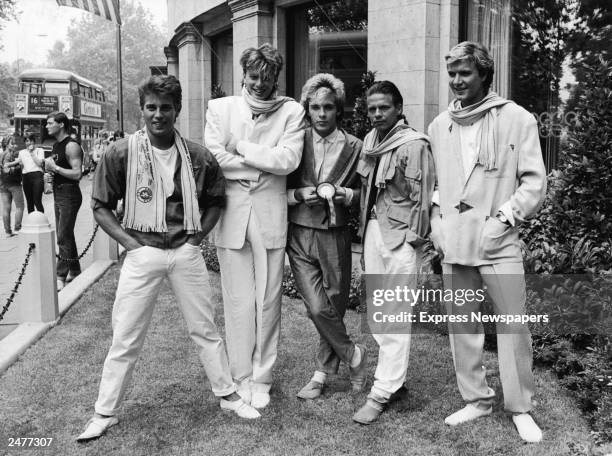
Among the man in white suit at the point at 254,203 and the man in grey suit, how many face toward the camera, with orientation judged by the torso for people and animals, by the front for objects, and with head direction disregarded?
2

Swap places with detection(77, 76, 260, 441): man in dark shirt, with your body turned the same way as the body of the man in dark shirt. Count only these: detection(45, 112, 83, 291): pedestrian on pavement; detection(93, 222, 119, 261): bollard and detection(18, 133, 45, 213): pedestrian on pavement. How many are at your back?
3

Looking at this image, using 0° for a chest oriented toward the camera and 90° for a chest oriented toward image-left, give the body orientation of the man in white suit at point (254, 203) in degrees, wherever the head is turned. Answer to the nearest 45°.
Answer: approximately 0°

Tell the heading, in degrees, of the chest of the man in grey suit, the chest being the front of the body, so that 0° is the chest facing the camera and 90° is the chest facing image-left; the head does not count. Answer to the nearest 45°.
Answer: approximately 0°

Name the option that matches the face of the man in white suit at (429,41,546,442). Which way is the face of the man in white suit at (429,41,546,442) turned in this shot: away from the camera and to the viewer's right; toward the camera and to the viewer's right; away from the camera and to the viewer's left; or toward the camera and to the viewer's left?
toward the camera and to the viewer's left

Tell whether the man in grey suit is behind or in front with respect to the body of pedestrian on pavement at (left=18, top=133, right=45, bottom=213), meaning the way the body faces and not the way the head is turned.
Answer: in front

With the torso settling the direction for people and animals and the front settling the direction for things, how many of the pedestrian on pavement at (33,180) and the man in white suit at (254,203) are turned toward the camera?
2

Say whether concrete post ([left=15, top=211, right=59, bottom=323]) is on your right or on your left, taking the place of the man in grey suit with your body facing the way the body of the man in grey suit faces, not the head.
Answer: on your right

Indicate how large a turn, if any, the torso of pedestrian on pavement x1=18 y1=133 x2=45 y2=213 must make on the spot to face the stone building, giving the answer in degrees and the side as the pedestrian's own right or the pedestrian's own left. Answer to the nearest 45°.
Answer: approximately 45° to the pedestrian's own left

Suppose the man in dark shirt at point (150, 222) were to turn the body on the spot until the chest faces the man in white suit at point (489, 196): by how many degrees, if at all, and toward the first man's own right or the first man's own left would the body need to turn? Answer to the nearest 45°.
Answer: approximately 90° to the first man's own left

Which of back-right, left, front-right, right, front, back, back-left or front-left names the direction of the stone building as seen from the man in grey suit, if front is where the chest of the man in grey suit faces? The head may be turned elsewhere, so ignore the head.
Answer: back

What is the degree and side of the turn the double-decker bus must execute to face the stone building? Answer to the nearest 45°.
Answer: approximately 45° to its left
